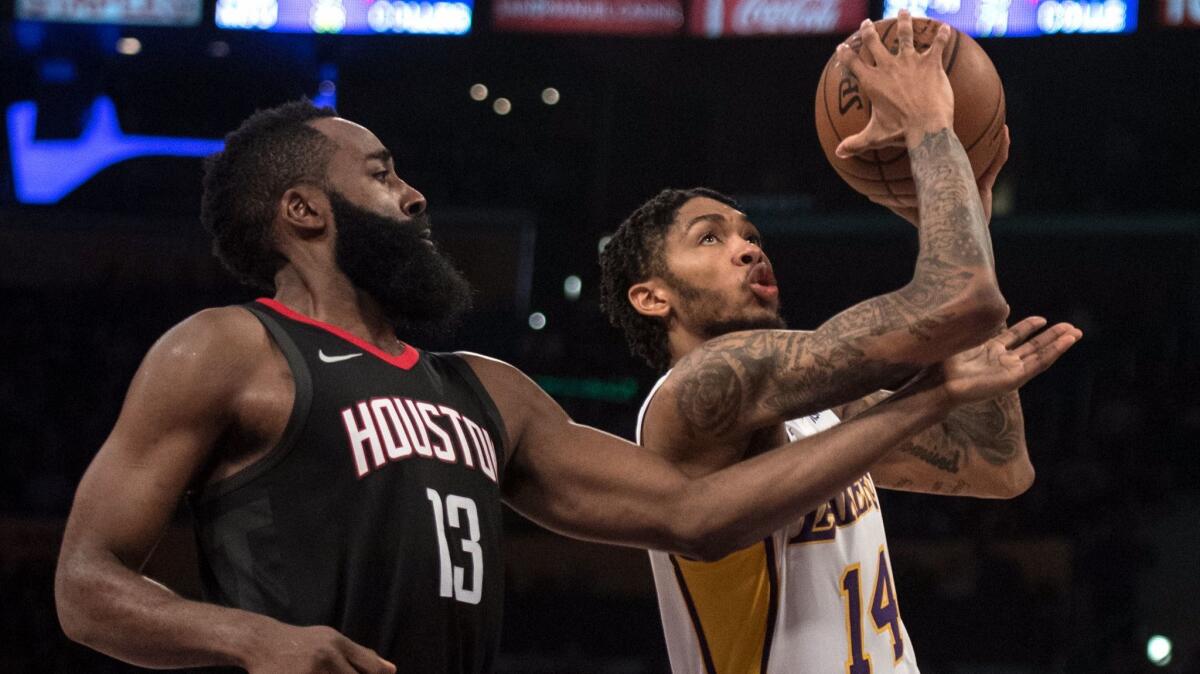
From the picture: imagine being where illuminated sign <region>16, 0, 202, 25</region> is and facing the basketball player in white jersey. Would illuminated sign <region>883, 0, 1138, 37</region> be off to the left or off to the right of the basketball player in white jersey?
left

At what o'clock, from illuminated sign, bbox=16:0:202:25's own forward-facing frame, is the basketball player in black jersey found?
The basketball player in black jersey is roughly at 12 o'clock from the illuminated sign.

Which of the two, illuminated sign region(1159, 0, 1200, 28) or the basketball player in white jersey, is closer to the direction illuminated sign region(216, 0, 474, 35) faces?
the basketball player in white jersey

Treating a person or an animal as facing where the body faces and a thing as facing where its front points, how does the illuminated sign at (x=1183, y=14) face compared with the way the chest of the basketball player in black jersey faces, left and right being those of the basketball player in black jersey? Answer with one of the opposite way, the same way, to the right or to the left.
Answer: to the right

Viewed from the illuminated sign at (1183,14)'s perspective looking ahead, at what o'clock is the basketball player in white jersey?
The basketball player in white jersey is roughly at 12 o'clock from the illuminated sign.

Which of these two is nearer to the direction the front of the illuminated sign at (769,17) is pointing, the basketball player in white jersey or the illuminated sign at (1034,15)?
the basketball player in white jersey

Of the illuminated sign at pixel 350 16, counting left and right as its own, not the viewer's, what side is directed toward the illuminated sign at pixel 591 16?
left

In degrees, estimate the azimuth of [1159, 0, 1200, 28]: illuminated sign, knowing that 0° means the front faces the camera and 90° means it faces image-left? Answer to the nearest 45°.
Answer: approximately 0°

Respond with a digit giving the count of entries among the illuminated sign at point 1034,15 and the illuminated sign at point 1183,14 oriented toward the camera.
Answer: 2

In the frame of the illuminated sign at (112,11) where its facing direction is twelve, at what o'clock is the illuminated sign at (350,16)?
the illuminated sign at (350,16) is roughly at 10 o'clock from the illuminated sign at (112,11).

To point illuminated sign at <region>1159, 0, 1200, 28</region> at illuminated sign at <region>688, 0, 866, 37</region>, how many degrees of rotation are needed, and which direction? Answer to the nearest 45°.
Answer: approximately 90° to its right

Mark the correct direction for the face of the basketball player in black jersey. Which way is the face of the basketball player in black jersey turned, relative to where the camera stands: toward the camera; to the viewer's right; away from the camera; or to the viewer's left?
to the viewer's right

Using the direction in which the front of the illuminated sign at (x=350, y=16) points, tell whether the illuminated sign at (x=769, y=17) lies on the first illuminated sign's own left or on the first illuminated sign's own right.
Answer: on the first illuminated sign's own left

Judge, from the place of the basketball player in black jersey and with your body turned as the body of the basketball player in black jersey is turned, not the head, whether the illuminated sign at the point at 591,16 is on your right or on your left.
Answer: on your left
